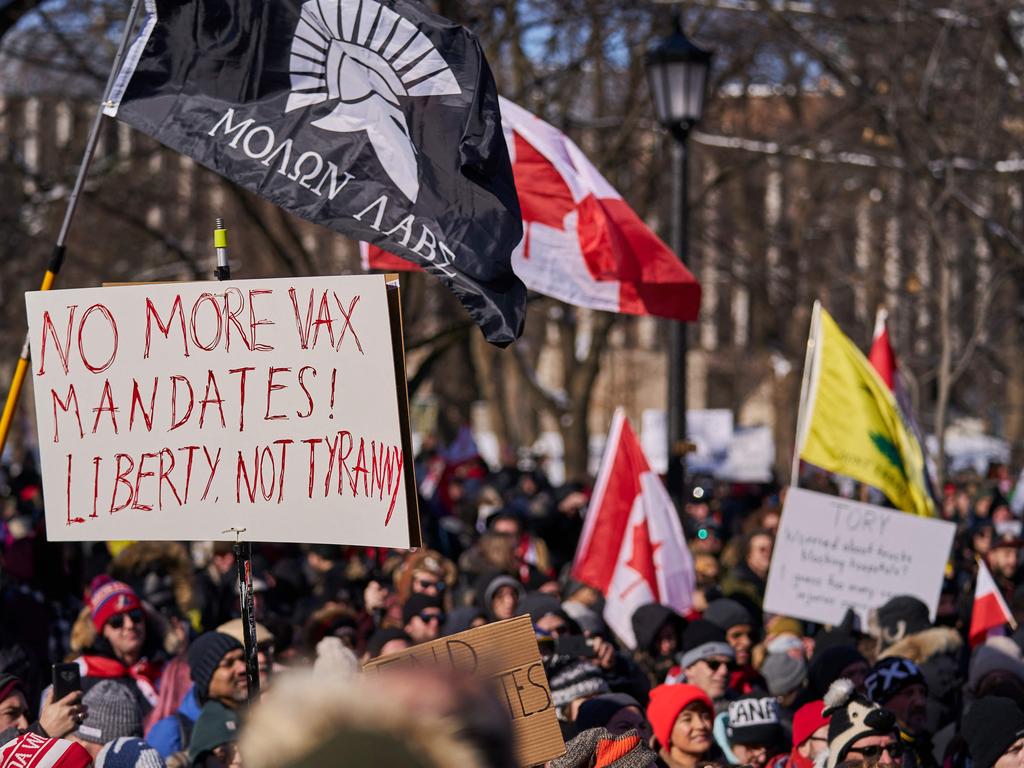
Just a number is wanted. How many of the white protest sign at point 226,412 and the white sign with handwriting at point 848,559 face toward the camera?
2

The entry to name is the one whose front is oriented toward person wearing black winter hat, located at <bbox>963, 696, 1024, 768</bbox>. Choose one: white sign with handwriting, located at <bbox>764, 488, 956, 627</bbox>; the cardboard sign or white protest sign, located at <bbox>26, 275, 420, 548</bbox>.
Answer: the white sign with handwriting

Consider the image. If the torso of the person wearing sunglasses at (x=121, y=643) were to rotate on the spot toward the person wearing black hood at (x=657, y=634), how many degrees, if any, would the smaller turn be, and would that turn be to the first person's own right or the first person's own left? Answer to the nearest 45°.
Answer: approximately 45° to the first person's own left

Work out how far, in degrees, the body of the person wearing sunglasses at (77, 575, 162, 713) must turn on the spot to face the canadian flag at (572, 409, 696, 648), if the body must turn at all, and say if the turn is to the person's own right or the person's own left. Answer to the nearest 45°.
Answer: approximately 90° to the person's own left

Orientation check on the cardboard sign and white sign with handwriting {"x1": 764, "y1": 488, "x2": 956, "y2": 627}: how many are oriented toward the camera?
2

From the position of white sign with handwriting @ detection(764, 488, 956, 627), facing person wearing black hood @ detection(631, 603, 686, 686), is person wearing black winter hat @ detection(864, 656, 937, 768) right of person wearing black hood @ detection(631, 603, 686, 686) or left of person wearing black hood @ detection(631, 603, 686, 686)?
left

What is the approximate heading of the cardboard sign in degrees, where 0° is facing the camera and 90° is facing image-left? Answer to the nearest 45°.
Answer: approximately 0°

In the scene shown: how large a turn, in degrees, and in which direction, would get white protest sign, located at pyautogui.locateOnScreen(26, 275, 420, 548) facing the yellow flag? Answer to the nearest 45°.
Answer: approximately 135° to its left

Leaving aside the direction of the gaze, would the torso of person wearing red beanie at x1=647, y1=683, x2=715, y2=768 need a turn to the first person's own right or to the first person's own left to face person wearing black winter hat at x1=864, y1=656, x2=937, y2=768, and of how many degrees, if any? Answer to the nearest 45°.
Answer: approximately 90° to the first person's own left

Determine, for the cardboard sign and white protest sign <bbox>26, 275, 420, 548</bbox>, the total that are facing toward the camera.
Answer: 2

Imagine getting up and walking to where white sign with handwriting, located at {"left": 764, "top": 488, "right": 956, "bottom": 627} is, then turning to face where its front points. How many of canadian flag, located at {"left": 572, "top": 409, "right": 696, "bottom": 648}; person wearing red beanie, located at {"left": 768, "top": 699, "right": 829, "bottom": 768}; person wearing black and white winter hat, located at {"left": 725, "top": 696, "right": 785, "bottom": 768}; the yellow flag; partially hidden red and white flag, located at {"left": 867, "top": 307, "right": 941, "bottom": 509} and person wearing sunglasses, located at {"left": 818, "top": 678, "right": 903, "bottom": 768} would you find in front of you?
3
